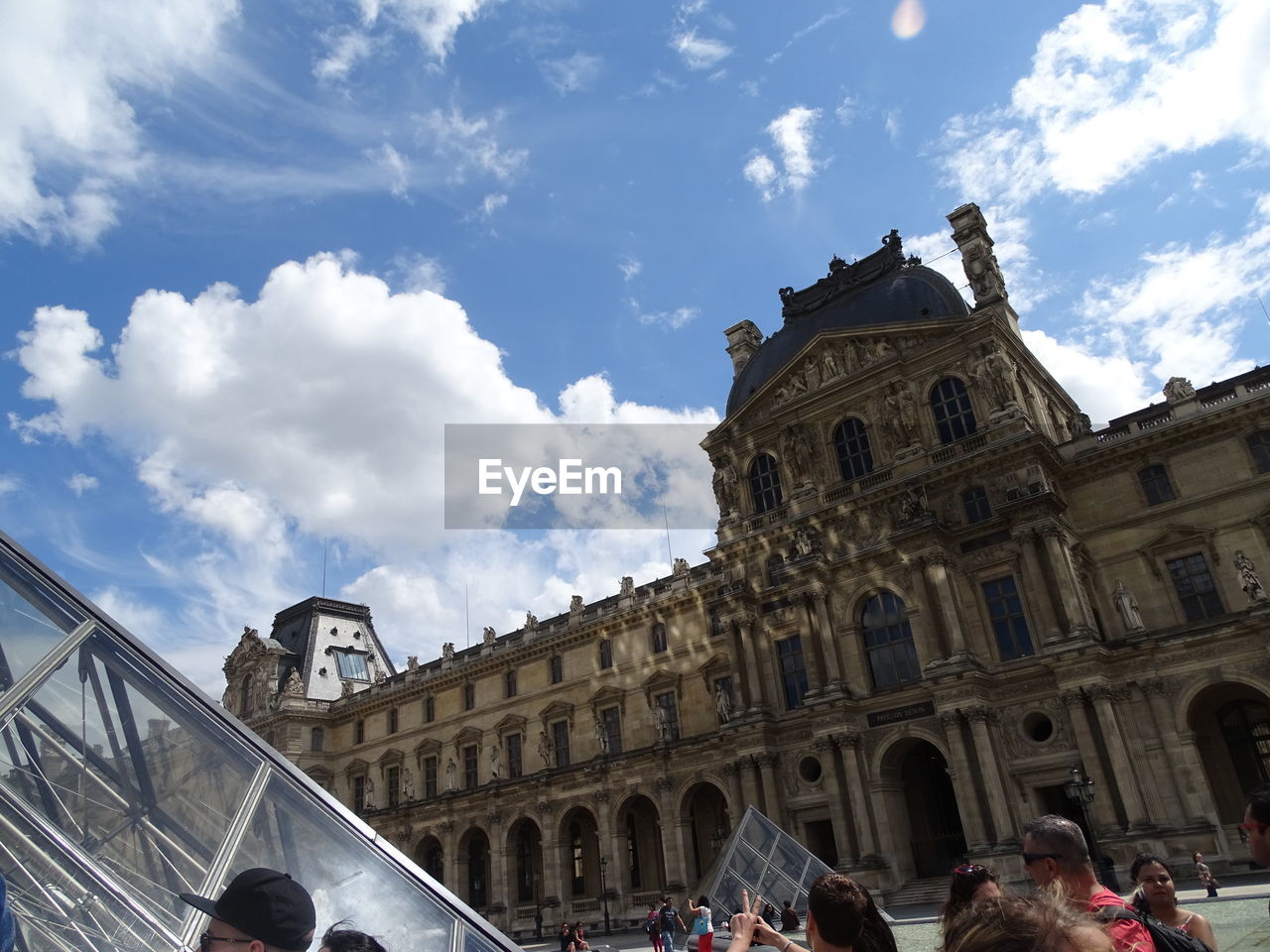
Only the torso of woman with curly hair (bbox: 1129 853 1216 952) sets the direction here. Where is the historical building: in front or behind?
behind

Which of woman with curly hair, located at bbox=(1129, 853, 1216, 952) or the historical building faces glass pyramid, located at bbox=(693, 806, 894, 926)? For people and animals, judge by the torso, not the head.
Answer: the historical building

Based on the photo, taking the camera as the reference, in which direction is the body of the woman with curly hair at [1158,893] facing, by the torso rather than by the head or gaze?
toward the camera

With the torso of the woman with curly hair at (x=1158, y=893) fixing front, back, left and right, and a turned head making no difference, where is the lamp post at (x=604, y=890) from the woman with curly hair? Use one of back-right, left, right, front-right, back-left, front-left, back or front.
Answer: back-right

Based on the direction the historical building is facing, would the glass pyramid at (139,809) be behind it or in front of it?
in front

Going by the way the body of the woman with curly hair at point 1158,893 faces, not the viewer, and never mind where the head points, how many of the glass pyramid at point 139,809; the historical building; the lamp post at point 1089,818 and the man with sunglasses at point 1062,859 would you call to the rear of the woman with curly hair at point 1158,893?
2

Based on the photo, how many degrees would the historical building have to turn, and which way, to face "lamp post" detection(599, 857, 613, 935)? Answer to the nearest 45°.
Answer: approximately 90° to its right

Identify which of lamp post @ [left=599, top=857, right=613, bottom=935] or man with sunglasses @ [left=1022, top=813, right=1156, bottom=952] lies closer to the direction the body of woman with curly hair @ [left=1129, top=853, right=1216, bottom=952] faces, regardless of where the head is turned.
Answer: the man with sunglasses

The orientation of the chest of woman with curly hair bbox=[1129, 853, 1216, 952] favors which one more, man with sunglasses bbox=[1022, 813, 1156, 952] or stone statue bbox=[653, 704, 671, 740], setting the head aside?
the man with sunglasses

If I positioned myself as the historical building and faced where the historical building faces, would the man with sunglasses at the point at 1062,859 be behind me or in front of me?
in front

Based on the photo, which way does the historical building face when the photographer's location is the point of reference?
facing the viewer and to the left of the viewer

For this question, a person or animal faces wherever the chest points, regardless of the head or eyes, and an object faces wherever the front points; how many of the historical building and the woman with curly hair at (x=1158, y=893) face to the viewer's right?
0

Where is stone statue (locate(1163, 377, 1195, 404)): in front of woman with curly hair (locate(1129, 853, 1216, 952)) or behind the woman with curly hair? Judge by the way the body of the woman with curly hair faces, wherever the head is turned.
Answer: behind
